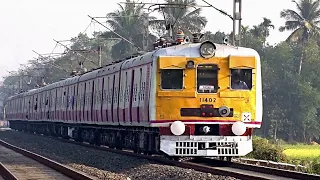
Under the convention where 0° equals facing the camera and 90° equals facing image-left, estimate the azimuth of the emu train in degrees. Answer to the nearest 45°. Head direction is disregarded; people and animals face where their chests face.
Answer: approximately 315°
